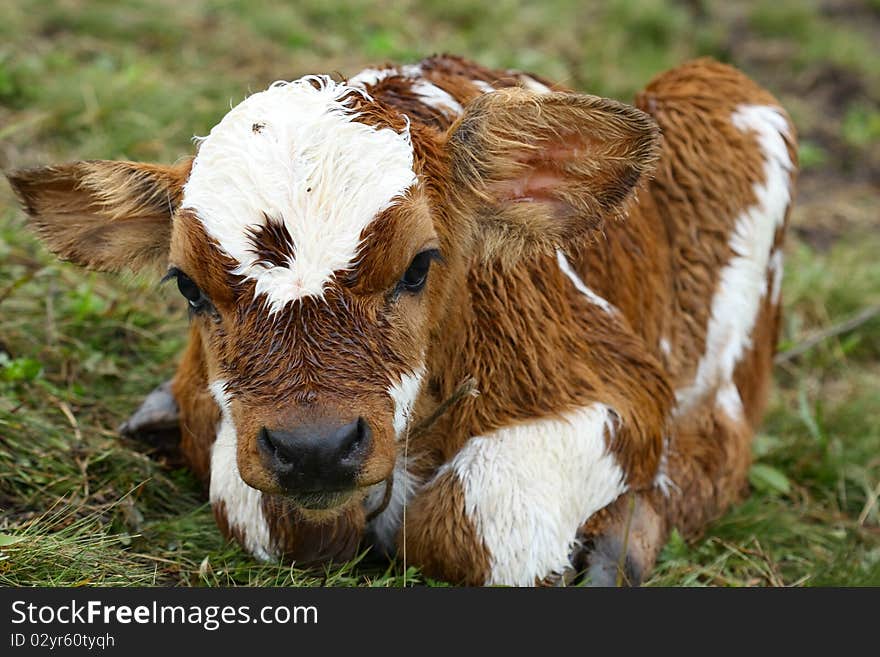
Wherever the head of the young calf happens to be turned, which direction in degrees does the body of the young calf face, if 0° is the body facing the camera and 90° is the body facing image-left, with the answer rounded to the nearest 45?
approximately 45°
